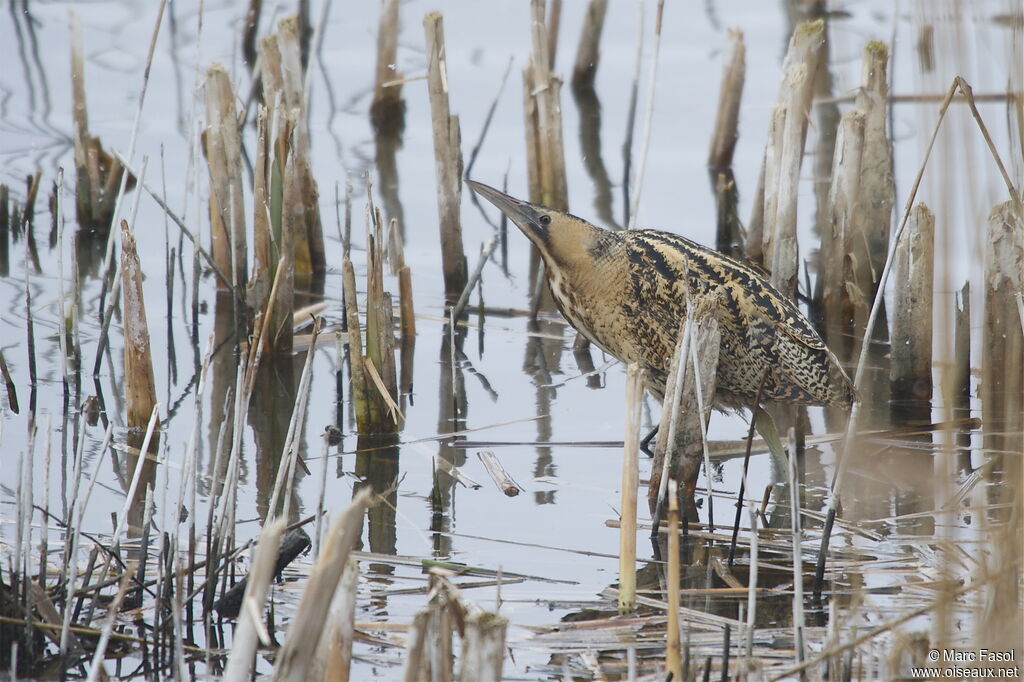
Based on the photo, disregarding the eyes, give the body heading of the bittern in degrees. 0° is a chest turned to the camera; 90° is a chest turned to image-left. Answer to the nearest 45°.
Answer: approximately 90°

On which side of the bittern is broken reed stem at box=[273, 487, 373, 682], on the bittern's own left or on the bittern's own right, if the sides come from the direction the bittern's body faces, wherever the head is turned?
on the bittern's own left

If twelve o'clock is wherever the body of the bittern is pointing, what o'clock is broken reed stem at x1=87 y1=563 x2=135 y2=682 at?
The broken reed stem is roughly at 10 o'clock from the bittern.

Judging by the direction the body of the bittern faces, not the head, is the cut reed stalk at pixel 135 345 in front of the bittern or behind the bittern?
in front

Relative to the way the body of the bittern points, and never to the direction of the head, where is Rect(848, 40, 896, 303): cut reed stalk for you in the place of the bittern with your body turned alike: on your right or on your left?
on your right

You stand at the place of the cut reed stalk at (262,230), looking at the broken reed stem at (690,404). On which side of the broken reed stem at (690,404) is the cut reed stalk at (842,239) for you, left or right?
left

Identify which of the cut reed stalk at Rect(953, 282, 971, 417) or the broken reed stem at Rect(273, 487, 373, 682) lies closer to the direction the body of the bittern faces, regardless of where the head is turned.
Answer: the broken reed stem

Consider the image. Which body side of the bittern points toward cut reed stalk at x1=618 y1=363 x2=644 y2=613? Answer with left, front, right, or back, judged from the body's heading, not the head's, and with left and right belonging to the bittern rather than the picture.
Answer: left

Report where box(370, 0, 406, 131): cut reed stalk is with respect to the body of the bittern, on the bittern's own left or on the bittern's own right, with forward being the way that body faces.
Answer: on the bittern's own right

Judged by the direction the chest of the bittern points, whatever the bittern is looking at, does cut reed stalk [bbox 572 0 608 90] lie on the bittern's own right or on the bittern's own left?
on the bittern's own right

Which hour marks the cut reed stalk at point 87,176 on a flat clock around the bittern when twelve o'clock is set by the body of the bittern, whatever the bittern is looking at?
The cut reed stalk is roughly at 1 o'clock from the bittern.

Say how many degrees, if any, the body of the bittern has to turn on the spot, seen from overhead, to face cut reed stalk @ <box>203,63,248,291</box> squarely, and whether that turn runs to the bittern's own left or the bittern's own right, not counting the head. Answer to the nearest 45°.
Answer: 0° — it already faces it

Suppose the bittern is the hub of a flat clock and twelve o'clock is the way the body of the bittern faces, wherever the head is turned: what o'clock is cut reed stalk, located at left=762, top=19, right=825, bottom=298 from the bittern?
The cut reed stalk is roughly at 4 o'clock from the bittern.

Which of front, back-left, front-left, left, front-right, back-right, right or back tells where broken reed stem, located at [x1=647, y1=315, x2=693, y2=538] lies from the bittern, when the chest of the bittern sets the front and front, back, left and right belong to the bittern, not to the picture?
left

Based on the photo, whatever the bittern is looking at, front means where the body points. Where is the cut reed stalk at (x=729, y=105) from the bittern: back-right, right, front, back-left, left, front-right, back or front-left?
right
